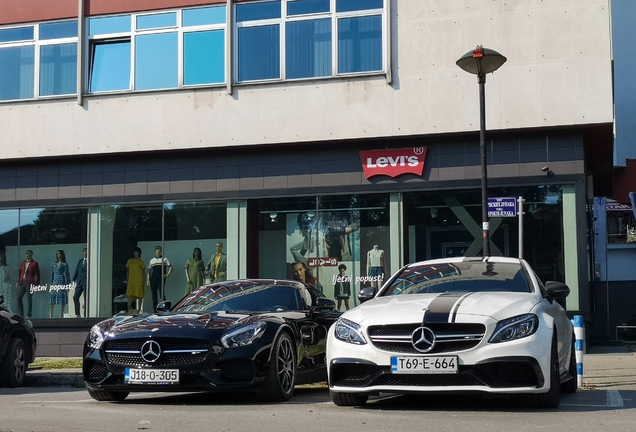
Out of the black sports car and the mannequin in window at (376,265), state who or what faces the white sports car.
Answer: the mannequin in window

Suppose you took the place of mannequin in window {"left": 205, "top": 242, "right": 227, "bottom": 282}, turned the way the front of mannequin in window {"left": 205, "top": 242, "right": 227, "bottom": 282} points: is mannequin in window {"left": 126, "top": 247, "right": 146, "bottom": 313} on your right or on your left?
on your right

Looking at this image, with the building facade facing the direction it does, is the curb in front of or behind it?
in front

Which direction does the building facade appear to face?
toward the camera

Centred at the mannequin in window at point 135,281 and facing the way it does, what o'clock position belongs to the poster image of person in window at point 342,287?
the poster image of person in window at point 342,287 is roughly at 10 o'clock from the mannequin in window at point 135,281.

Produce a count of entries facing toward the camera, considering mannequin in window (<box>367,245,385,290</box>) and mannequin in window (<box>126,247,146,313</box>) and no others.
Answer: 2

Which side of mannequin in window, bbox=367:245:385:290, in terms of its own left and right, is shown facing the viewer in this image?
front

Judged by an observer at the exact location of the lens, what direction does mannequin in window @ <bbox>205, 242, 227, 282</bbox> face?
facing the viewer

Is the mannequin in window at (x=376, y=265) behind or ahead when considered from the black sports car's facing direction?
behind

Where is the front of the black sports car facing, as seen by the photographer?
facing the viewer and to the left of the viewer
